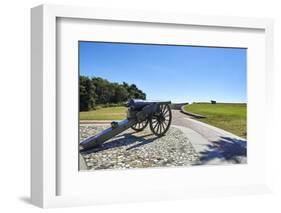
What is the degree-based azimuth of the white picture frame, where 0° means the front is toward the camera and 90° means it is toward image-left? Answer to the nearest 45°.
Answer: approximately 315°
